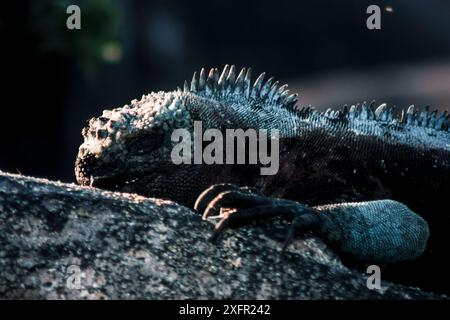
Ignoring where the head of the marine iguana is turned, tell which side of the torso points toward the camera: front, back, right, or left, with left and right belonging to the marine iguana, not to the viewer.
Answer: left
